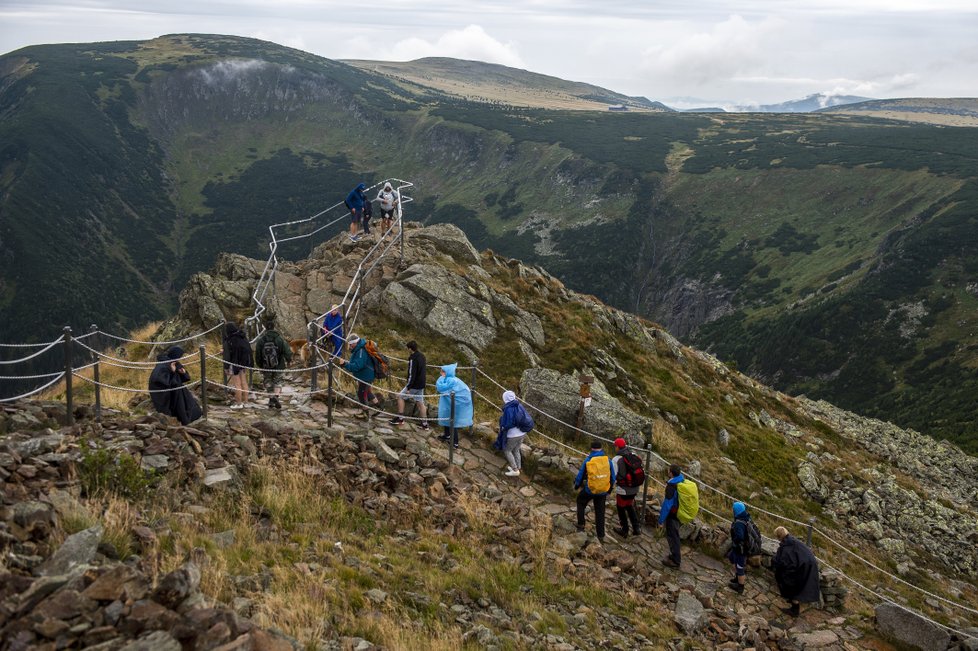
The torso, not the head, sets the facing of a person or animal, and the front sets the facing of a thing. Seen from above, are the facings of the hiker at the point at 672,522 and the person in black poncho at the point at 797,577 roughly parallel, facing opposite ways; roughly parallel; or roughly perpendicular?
roughly parallel

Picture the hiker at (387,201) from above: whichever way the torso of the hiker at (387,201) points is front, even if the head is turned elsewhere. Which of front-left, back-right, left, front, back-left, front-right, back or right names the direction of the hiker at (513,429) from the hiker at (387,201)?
front

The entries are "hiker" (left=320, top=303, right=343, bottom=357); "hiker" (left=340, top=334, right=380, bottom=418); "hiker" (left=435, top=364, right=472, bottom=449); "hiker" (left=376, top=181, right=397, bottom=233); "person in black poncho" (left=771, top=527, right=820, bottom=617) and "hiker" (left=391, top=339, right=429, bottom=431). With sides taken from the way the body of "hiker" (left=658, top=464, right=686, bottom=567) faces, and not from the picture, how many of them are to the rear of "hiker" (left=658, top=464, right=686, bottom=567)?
1

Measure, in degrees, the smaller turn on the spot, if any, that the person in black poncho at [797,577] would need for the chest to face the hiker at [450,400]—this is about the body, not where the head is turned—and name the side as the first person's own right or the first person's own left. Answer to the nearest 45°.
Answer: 0° — they already face them

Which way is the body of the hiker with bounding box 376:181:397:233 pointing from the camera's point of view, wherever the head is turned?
toward the camera

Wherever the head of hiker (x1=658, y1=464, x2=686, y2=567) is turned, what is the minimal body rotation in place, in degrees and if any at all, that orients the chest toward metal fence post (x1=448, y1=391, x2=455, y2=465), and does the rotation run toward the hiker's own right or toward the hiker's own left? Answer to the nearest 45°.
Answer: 0° — they already face it

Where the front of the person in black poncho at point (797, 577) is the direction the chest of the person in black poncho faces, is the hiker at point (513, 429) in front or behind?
in front

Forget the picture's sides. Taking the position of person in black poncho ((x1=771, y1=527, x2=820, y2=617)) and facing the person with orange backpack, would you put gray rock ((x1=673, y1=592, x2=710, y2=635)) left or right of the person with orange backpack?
left

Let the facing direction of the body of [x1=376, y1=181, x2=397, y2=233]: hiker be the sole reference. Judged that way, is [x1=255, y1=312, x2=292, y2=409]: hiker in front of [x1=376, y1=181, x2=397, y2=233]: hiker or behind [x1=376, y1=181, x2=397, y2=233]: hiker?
in front

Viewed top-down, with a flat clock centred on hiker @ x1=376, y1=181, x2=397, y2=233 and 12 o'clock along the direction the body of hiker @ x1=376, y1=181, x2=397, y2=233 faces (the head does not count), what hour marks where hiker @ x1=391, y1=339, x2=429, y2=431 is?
hiker @ x1=391, y1=339, x2=429, y2=431 is roughly at 12 o'clock from hiker @ x1=376, y1=181, x2=397, y2=233.

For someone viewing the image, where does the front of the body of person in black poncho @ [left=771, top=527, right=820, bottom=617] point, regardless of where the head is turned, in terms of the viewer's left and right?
facing to the left of the viewer

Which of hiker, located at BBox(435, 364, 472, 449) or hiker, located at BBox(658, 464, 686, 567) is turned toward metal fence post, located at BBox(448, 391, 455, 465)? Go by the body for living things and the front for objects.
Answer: hiker, located at BBox(658, 464, 686, 567)

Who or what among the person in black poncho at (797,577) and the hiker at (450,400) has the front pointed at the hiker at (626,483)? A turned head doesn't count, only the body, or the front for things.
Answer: the person in black poncho
